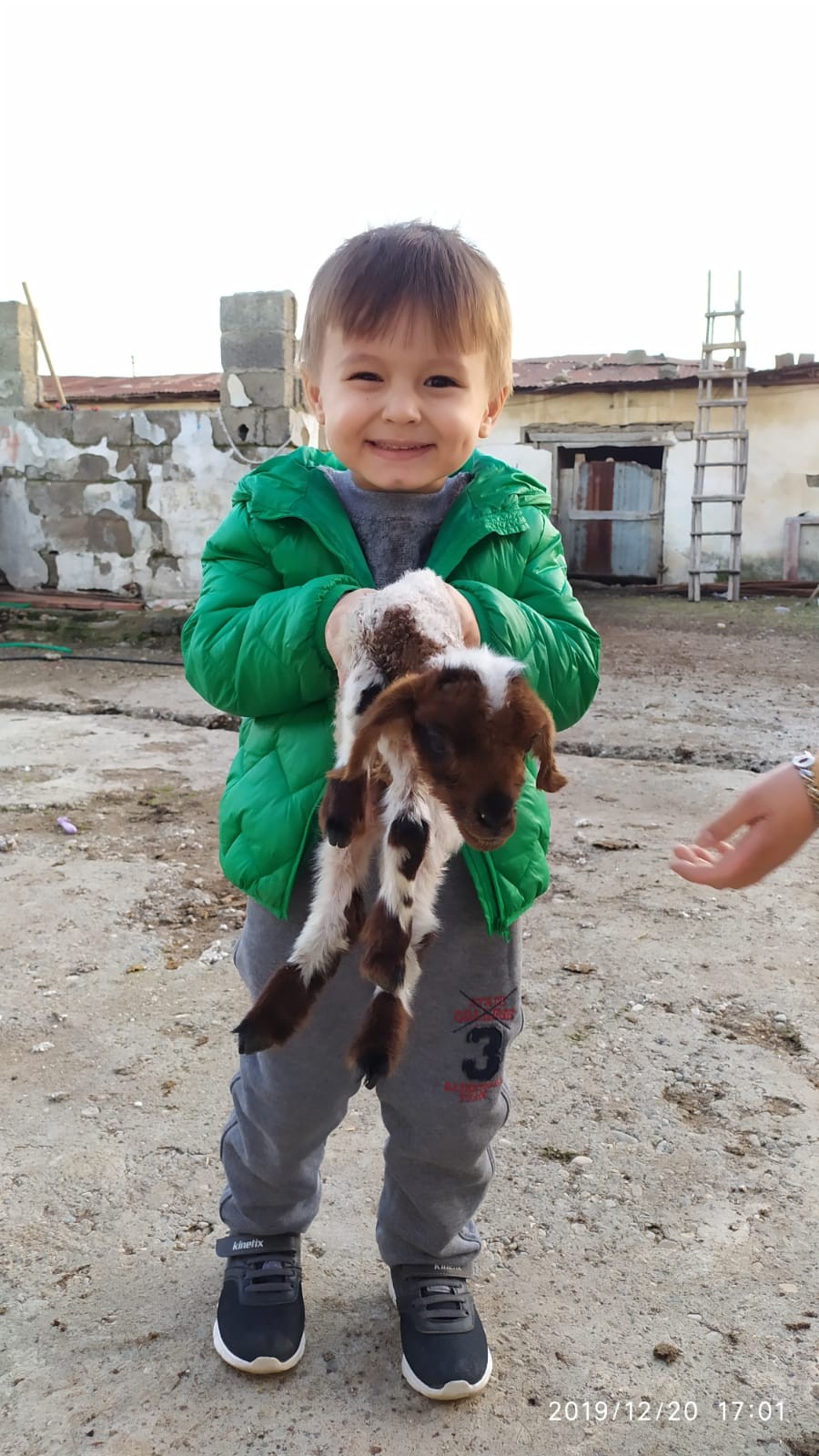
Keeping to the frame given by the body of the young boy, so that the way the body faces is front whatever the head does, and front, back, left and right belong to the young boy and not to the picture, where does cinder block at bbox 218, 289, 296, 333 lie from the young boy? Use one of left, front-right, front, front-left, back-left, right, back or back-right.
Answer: back

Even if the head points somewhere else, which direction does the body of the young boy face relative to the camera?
toward the camera

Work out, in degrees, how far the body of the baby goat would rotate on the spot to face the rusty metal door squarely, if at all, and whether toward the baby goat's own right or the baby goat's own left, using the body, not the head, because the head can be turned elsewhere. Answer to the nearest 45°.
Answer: approximately 180°

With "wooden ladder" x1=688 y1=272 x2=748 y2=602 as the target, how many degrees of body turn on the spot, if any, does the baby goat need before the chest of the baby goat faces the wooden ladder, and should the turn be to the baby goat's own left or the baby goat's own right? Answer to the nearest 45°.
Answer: approximately 180°

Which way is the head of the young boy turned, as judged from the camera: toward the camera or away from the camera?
toward the camera

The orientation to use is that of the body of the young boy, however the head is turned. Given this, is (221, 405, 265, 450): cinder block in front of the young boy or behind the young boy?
behind

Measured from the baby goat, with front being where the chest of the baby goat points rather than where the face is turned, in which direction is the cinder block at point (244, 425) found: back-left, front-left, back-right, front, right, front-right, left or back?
back

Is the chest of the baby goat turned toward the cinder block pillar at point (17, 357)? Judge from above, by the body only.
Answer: no

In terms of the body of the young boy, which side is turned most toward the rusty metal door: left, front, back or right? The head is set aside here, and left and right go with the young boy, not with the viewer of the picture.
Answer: back

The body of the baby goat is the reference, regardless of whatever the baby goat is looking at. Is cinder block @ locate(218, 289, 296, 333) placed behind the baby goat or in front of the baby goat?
behind

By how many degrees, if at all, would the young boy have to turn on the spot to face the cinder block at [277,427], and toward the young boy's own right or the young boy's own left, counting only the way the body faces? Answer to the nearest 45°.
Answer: approximately 180°

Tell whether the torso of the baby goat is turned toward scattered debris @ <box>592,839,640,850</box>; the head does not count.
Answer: no

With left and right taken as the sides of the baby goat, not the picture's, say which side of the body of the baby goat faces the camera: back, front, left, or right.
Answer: front

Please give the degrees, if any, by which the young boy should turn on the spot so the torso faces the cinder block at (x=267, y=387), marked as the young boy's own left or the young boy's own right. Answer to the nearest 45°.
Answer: approximately 180°

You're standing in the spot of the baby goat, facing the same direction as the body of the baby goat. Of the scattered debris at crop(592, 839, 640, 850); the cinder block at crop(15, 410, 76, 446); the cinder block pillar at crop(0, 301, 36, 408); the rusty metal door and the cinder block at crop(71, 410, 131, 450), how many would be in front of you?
0

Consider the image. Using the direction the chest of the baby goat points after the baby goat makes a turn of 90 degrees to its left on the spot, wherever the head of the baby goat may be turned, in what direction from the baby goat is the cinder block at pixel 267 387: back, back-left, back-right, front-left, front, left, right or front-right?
left

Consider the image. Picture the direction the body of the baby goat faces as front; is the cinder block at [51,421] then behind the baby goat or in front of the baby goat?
behind
